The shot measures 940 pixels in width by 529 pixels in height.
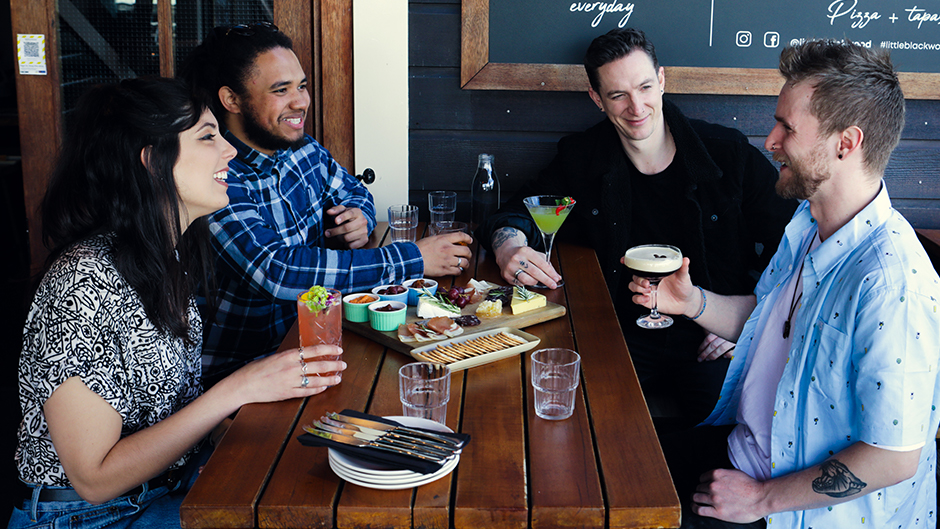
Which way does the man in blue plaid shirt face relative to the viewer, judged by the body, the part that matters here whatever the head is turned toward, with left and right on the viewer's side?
facing the viewer and to the right of the viewer

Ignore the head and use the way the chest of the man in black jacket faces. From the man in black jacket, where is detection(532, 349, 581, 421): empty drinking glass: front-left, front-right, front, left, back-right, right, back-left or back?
front

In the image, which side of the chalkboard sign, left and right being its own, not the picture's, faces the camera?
front

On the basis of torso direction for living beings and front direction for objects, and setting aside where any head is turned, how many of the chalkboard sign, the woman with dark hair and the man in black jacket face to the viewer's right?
1

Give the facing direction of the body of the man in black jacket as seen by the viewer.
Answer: toward the camera

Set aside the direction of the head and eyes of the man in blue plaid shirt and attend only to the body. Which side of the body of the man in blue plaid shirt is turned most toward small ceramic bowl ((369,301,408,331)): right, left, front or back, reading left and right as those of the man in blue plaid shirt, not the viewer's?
front

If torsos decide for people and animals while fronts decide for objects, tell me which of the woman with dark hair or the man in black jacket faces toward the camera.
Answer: the man in black jacket

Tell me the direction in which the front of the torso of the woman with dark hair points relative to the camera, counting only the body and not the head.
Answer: to the viewer's right

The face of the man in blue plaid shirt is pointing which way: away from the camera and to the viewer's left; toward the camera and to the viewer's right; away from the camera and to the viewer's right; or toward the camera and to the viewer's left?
toward the camera and to the viewer's right

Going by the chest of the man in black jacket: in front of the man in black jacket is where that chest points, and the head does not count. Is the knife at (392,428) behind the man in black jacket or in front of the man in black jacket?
in front

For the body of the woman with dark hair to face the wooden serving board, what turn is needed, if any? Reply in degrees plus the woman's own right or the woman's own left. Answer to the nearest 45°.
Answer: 0° — they already face it

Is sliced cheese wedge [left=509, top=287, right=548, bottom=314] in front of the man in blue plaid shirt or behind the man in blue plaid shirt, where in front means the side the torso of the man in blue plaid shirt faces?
in front

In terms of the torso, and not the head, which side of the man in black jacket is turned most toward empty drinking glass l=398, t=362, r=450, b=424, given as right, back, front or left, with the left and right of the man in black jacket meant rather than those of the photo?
front

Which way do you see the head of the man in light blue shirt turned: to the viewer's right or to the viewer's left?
to the viewer's left
